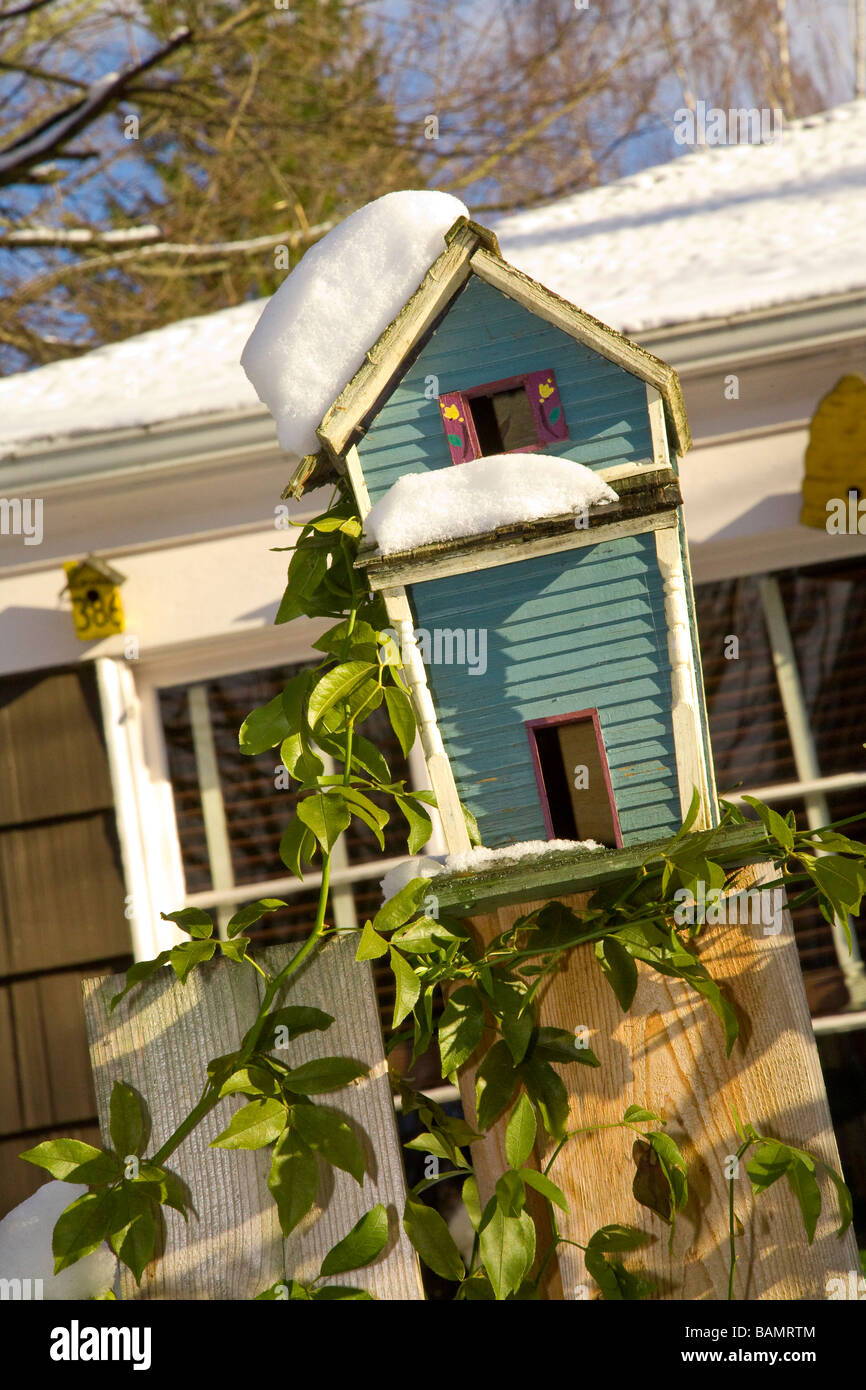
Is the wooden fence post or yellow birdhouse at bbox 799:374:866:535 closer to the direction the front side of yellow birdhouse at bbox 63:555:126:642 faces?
the wooden fence post

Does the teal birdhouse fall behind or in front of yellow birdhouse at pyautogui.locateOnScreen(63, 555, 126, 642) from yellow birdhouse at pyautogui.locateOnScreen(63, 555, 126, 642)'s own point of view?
in front

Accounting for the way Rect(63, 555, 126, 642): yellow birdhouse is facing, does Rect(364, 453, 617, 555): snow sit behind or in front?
in front

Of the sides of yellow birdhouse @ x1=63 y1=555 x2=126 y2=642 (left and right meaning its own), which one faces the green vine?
front

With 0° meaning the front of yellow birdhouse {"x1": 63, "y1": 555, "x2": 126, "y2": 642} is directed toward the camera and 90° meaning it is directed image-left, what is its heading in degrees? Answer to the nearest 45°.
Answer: approximately 0°

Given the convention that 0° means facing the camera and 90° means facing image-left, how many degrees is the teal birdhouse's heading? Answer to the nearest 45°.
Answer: approximately 0°

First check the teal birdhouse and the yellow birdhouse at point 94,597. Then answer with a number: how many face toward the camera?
2

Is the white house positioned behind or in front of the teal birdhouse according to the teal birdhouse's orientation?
behind
